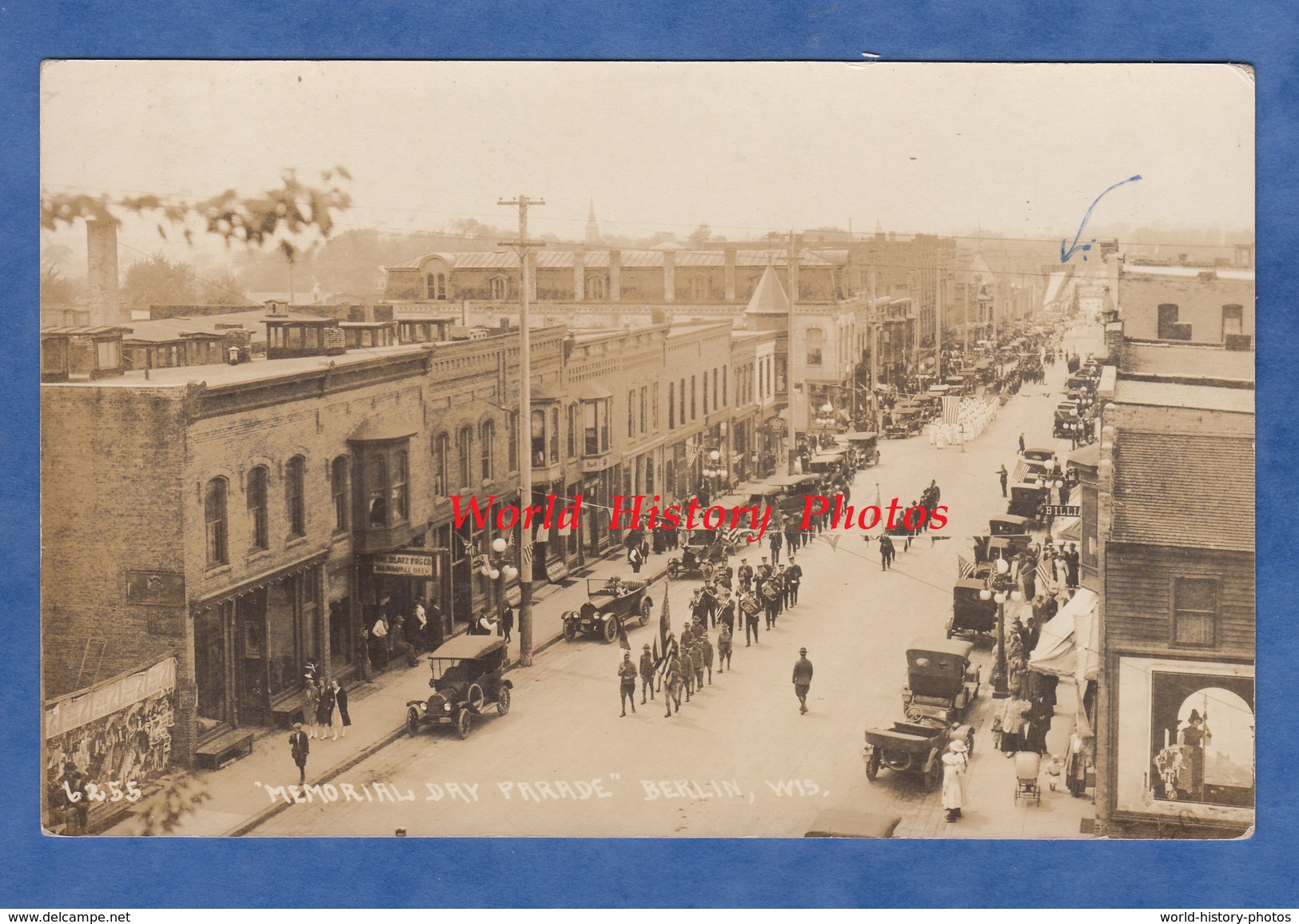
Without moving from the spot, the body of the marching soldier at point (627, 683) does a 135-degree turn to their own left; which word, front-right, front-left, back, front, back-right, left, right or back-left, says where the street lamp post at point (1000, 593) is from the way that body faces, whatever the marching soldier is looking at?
front

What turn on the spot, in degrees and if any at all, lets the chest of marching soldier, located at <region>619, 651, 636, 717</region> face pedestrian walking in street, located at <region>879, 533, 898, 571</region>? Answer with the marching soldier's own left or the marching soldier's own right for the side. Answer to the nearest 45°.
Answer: approximately 135° to the marching soldier's own left

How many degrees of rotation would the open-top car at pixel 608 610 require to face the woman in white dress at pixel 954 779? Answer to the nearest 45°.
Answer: approximately 90° to its left

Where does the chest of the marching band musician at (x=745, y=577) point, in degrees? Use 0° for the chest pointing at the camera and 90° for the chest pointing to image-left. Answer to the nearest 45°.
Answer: approximately 45°
